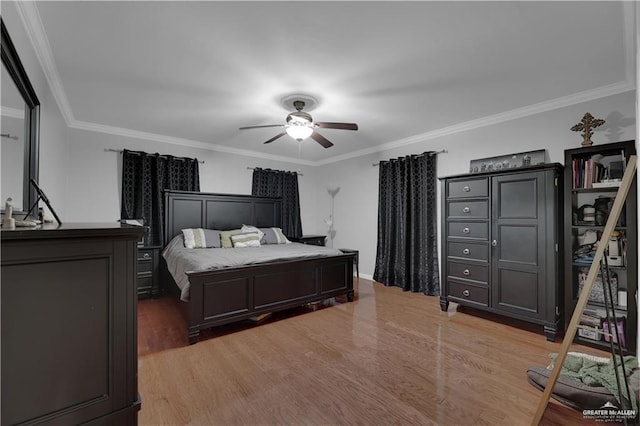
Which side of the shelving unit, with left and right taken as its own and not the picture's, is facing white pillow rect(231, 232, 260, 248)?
right

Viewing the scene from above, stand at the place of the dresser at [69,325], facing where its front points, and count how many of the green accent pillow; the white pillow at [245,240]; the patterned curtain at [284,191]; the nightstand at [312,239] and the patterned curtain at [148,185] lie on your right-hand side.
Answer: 0

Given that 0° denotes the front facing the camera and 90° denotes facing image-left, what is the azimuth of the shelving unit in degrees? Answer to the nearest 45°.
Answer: approximately 45°

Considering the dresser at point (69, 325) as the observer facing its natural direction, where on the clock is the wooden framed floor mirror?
The wooden framed floor mirror is roughly at 1 o'clock from the dresser.

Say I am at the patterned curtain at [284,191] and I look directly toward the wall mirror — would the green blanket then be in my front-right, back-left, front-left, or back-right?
front-left

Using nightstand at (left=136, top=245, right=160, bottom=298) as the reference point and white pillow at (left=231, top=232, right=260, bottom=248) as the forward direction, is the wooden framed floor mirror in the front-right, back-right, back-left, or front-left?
front-right

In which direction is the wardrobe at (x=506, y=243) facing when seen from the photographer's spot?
facing the viewer and to the left of the viewer

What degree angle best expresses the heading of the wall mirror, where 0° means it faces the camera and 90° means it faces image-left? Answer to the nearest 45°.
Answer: approximately 270°

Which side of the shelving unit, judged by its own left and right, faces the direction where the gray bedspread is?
right

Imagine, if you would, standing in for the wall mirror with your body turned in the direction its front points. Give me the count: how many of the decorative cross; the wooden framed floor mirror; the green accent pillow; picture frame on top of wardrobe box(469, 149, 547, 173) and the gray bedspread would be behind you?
0

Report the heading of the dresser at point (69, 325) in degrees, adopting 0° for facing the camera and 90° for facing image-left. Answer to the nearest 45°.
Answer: approximately 270°

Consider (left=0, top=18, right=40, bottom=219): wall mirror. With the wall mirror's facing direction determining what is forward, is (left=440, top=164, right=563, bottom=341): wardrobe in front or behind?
in front

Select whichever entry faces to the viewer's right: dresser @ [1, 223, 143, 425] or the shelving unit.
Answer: the dresser

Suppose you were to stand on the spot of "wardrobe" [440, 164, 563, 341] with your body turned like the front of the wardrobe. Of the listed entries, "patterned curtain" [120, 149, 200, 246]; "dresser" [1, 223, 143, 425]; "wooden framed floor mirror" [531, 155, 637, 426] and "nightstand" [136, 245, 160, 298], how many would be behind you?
0

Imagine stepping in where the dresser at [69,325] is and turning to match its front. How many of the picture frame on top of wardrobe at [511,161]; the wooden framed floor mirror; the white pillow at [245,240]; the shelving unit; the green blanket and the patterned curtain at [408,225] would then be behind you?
0

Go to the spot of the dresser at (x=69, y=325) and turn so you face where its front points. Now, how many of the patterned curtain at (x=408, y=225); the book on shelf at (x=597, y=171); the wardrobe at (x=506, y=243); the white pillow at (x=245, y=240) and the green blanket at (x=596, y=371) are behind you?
0
